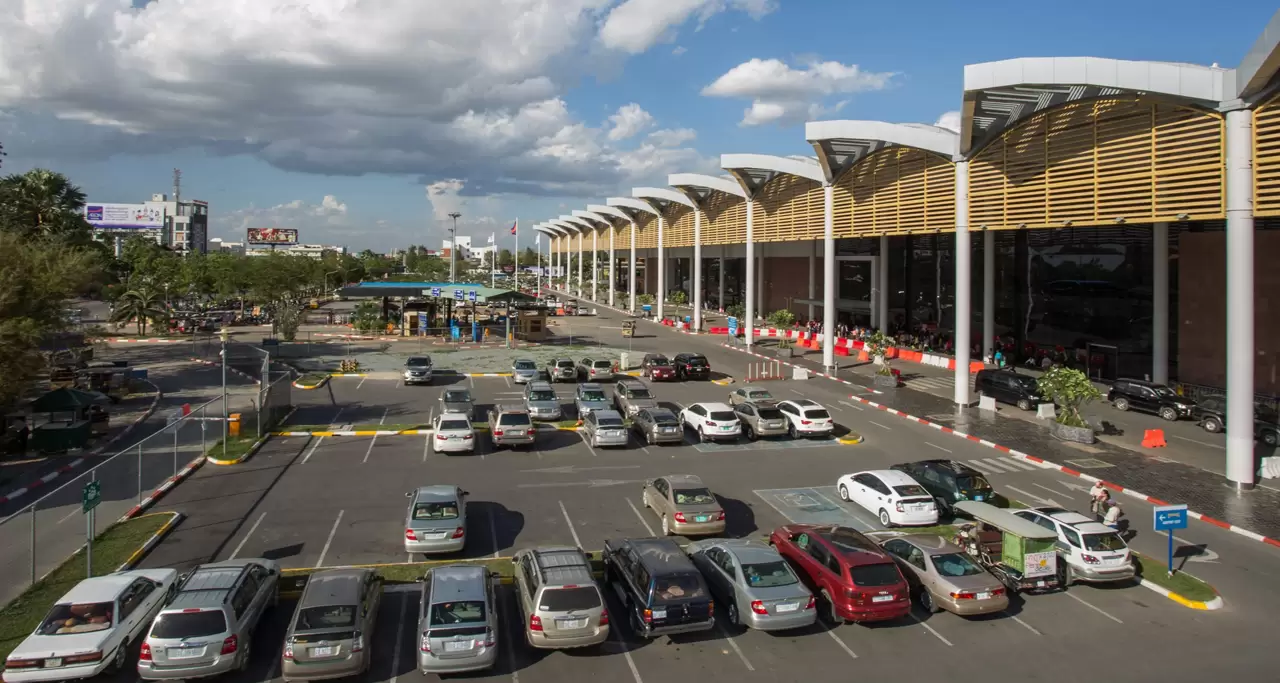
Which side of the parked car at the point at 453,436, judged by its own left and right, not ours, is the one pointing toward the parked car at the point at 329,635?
back

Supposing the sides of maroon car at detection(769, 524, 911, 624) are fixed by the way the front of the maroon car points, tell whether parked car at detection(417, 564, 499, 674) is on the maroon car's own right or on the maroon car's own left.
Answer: on the maroon car's own left

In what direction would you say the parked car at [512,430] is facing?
away from the camera

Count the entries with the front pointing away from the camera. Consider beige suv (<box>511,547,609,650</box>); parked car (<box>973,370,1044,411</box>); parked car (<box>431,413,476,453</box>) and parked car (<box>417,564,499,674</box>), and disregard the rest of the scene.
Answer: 3

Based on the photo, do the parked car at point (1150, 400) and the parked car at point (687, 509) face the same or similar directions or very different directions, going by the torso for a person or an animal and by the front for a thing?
very different directions

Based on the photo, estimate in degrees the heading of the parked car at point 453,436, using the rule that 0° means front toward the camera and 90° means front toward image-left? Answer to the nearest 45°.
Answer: approximately 180°
